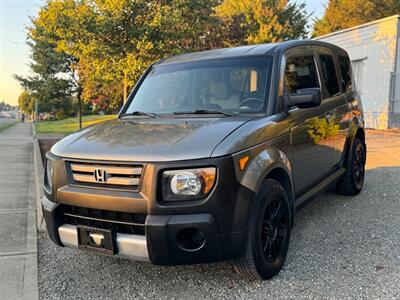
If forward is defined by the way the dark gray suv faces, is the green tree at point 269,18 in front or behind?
behind

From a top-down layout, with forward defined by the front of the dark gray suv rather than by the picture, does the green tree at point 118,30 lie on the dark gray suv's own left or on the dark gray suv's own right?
on the dark gray suv's own right

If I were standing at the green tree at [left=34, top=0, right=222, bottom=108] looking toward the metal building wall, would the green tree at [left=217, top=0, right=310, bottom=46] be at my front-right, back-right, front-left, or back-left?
front-left

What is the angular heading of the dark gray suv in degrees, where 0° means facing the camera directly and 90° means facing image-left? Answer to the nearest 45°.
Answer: approximately 45°

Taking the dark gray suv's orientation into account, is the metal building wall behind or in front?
behind

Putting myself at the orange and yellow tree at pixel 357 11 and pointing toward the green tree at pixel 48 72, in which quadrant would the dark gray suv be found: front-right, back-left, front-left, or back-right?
front-left

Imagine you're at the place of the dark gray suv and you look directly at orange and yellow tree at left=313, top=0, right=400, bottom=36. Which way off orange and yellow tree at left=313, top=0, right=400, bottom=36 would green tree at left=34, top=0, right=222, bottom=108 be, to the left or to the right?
left

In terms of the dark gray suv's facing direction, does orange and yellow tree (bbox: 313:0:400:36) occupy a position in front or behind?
behind
